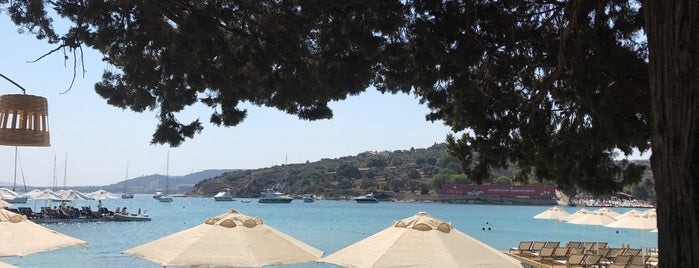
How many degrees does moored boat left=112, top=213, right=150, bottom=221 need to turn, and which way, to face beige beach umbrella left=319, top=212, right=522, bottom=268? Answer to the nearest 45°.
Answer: approximately 90° to its right

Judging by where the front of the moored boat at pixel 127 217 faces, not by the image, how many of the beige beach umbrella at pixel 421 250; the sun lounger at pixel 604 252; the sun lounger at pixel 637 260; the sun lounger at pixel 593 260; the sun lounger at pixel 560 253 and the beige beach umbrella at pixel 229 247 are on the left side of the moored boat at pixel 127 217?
0

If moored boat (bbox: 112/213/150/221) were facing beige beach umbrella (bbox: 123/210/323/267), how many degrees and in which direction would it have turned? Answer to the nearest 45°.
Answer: approximately 90° to its right

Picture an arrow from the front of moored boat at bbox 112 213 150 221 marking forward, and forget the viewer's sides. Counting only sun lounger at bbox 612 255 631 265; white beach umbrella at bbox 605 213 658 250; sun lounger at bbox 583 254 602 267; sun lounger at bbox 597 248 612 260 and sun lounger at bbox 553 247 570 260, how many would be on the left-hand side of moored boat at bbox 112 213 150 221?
0

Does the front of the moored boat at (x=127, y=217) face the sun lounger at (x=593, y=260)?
no

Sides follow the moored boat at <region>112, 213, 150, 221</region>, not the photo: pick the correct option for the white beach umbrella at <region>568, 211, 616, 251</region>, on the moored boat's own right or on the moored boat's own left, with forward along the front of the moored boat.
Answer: on the moored boat's own right

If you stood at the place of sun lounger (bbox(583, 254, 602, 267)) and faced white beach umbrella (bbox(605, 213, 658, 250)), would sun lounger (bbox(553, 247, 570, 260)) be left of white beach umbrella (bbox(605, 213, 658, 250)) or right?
left

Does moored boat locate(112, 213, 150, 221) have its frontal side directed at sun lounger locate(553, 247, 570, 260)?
no

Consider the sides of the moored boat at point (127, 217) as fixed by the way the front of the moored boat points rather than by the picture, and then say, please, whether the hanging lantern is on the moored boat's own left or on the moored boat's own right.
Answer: on the moored boat's own right

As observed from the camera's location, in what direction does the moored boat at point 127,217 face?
facing to the right of the viewer
